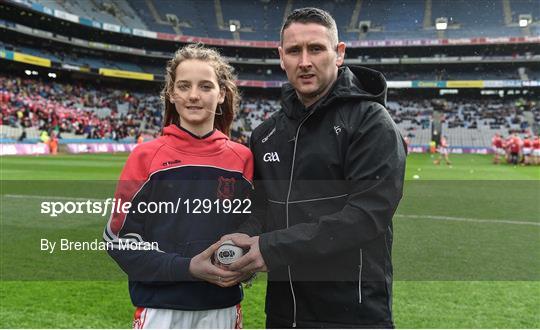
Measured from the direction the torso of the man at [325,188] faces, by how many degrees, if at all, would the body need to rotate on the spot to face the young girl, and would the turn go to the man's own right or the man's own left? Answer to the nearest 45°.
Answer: approximately 45° to the man's own right

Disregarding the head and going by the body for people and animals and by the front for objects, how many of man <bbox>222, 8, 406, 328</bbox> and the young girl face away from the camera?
0

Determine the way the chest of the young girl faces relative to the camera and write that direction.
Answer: toward the camera

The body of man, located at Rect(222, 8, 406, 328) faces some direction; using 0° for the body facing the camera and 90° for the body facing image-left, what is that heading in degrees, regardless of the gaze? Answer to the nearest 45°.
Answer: approximately 45°

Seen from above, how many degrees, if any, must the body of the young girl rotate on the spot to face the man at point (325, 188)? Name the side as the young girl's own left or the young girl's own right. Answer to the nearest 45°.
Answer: approximately 90° to the young girl's own left
